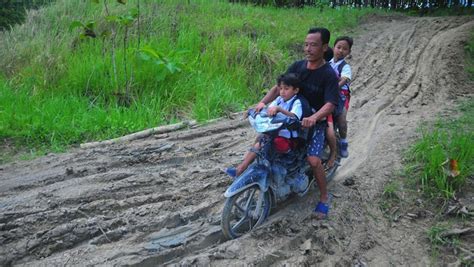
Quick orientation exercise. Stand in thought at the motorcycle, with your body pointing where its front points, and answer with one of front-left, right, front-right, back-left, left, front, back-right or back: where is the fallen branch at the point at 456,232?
back-left

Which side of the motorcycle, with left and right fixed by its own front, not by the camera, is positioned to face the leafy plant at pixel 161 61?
right

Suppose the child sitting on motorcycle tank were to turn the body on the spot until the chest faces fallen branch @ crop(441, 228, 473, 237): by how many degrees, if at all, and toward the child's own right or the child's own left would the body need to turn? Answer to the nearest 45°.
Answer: approximately 135° to the child's own left

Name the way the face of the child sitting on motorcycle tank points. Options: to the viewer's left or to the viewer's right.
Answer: to the viewer's left

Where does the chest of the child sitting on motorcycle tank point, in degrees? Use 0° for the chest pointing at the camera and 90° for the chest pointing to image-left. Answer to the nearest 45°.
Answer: approximately 45°

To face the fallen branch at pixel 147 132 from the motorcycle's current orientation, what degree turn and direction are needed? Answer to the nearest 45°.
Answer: approximately 90° to its right

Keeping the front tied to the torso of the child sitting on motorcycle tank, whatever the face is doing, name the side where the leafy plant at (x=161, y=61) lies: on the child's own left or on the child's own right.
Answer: on the child's own right

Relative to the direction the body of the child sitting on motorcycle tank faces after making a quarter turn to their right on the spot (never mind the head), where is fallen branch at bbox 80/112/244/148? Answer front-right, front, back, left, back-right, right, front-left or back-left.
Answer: front
